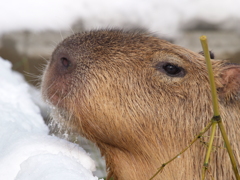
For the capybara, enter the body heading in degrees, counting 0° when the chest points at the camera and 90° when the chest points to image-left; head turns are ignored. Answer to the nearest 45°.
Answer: approximately 90°
